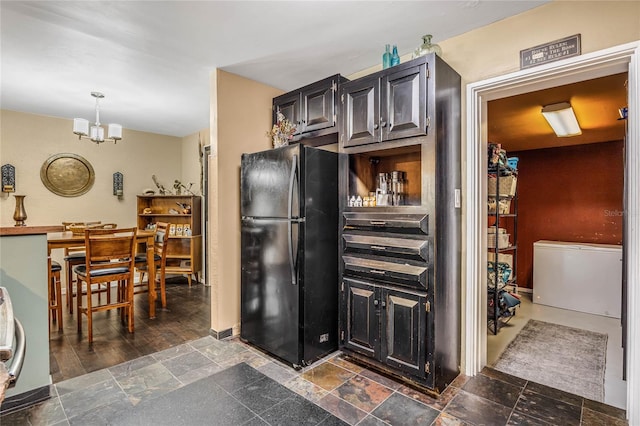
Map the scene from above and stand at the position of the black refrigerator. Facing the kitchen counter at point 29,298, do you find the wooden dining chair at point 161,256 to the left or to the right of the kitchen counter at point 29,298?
right

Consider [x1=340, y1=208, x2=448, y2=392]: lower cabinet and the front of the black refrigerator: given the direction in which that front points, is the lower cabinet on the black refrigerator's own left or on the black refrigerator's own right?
on the black refrigerator's own left

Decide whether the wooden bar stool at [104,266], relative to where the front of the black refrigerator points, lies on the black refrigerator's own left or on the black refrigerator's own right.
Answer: on the black refrigerator's own right

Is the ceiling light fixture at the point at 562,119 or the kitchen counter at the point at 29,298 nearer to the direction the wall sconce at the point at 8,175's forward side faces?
the kitchen counter

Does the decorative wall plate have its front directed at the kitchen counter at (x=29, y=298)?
yes

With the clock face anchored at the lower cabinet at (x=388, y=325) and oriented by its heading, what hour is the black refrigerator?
The black refrigerator is roughly at 2 o'clock from the lower cabinet.

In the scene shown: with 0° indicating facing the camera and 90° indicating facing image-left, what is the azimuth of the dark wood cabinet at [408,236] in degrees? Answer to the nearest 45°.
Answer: approximately 45°

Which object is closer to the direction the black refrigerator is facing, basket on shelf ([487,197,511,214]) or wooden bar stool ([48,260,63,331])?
the wooden bar stool

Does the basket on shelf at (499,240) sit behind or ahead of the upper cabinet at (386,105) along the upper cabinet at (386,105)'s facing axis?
behind

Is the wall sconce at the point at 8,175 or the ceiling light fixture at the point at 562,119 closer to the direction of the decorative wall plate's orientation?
the ceiling light fixture

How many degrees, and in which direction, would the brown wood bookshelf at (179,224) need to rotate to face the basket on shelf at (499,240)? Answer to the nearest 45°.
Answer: approximately 45° to its left

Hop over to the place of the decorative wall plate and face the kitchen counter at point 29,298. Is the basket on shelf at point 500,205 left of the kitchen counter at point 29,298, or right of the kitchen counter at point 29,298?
left
